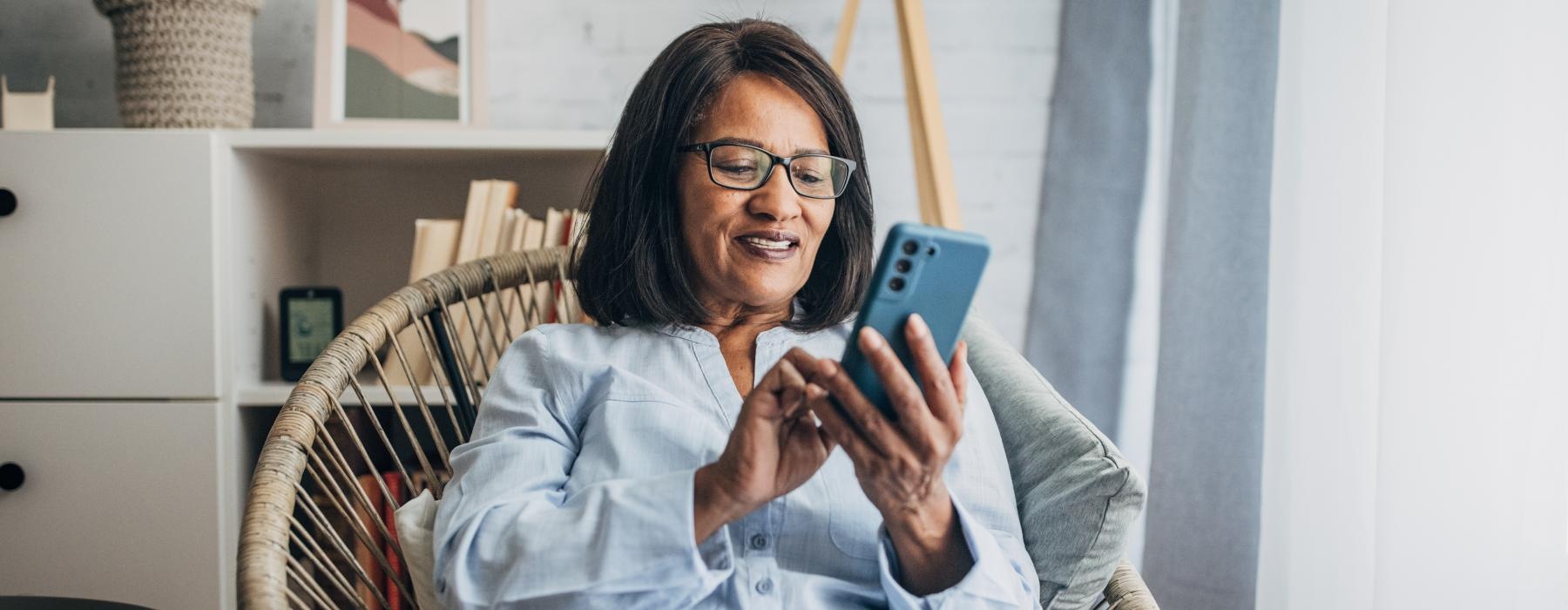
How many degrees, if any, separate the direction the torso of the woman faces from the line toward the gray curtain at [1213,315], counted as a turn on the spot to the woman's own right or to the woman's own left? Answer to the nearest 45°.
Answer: approximately 135° to the woman's own left

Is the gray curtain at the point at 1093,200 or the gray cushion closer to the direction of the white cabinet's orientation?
the gray cushion

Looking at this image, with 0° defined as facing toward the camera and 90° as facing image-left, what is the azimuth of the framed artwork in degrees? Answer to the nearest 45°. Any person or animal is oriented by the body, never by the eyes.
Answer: approximately 0°
